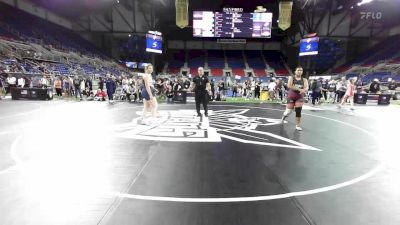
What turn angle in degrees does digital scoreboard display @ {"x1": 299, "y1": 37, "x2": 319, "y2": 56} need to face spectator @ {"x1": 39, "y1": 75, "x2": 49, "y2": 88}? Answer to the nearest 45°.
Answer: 0° — it already faces them

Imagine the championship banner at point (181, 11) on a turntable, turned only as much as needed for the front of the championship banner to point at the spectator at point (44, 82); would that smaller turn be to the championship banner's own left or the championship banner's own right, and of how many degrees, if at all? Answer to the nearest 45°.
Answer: approximately 45° to the championship banner's own right

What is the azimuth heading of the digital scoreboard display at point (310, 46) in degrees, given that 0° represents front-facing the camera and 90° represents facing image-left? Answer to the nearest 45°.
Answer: approximately 45°

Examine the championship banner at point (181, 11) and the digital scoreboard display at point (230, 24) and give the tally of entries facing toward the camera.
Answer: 2

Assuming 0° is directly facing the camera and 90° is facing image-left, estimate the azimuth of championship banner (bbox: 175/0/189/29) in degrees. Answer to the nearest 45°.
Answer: approximately 0°

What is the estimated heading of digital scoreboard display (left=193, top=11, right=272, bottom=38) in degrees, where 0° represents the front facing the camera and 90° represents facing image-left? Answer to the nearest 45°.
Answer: approximately 0°

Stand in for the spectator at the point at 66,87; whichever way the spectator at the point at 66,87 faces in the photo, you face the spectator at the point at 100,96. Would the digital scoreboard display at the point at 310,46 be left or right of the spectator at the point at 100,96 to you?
left

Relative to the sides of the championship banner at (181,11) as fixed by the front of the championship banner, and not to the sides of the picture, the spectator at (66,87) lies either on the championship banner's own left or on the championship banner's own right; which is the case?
on the championship banner's own right
